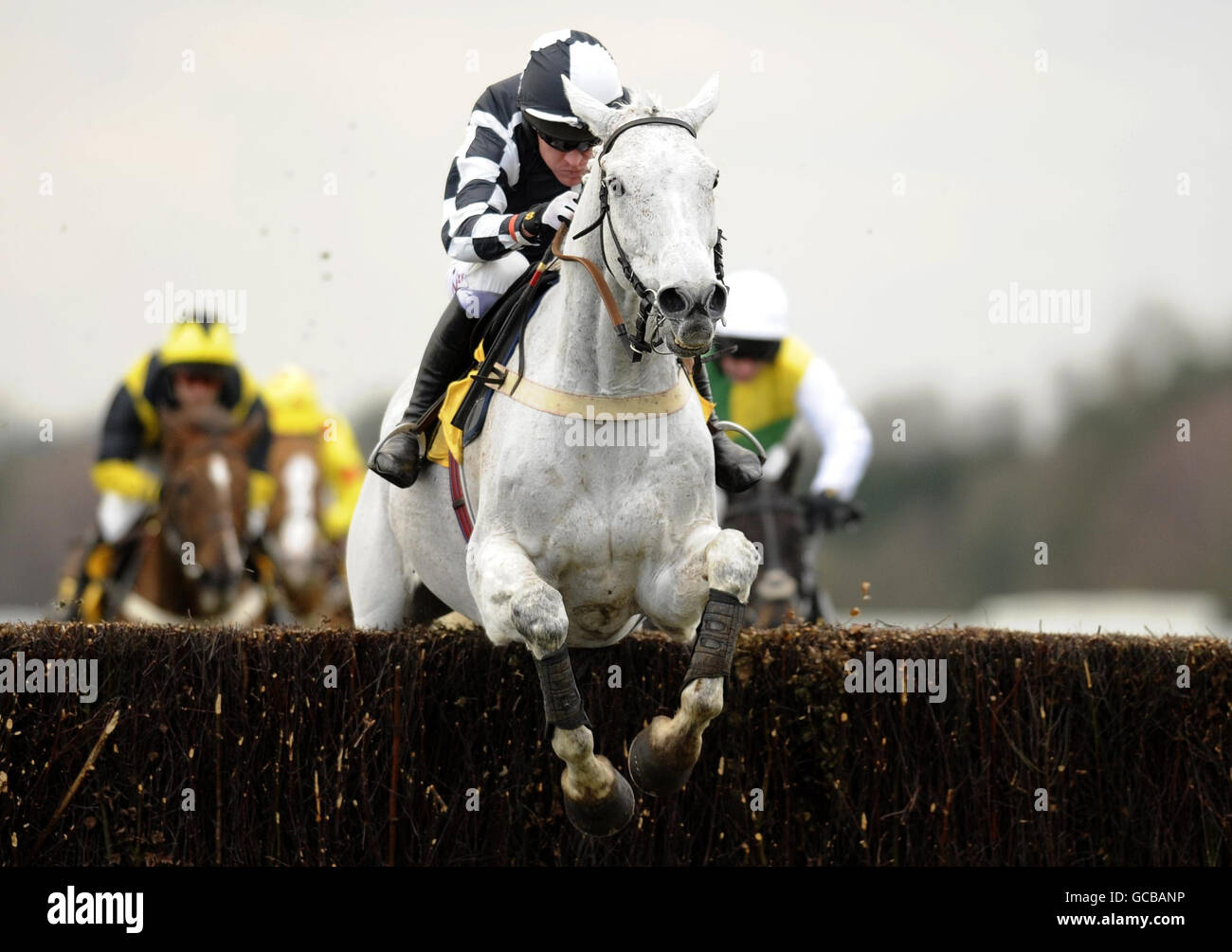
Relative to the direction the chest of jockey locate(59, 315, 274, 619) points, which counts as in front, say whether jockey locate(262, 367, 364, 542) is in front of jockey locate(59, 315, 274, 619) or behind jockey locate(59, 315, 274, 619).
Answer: behind

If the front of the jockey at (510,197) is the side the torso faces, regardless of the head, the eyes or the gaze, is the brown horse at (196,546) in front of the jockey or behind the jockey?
behind

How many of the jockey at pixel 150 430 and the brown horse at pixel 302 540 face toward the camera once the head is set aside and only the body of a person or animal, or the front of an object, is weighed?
2

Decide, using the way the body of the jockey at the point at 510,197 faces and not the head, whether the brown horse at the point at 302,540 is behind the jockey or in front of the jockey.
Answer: behind

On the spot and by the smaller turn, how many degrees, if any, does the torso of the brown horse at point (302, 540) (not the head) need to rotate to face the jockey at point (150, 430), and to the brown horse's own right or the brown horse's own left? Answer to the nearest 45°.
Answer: approximately 45° to the brown horse's own right

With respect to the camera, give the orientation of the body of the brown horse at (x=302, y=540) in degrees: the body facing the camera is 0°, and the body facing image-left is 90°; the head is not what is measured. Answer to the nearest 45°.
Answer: approximately 0°
